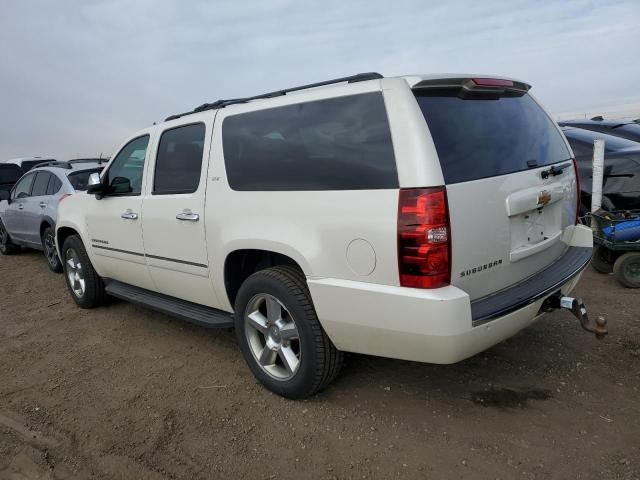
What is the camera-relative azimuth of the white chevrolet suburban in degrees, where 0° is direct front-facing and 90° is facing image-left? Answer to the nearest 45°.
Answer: approximately 135°

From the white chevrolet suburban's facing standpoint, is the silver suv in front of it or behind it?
in front

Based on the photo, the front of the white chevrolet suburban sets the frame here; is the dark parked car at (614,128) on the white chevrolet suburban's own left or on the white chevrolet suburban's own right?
on the white chevrolet suburban's own right

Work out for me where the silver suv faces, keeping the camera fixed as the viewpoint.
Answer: facing away from the viewer and to the left of the viewer

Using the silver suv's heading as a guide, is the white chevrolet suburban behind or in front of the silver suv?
behind

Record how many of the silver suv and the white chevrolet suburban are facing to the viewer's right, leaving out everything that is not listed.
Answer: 0

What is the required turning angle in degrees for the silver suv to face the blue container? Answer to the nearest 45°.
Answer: approximately 180°

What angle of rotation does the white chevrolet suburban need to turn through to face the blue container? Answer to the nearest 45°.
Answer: approximately 90° to its right

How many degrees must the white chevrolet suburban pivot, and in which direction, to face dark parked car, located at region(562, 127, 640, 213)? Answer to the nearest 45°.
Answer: approximately 90° to its right
